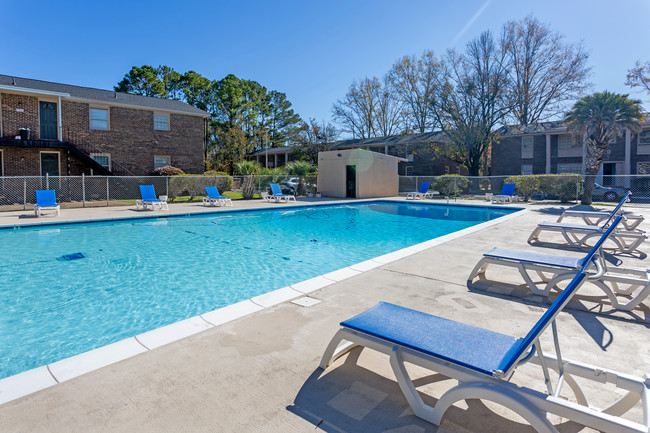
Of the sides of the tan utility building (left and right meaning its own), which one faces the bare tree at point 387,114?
back

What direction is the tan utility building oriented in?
toward the camera

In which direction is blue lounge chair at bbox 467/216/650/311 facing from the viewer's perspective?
to the viewer's left

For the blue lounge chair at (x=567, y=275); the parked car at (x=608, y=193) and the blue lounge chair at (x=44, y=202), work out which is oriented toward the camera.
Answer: the blue lounge chair at (x=44, y=202)

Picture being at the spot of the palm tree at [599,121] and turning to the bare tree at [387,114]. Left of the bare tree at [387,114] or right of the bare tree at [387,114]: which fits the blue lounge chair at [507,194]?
left

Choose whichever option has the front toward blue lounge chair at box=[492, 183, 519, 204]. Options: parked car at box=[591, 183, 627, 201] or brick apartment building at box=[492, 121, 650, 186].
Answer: the brick apartment building

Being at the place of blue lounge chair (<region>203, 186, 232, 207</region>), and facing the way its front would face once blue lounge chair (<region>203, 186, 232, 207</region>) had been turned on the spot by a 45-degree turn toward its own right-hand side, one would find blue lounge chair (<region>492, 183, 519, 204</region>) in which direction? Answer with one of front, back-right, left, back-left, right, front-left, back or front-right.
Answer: left

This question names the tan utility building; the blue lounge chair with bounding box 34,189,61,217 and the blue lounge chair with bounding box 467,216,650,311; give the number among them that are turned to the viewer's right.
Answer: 0

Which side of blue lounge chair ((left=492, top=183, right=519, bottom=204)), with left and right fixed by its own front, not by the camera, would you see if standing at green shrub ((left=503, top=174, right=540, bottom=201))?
back

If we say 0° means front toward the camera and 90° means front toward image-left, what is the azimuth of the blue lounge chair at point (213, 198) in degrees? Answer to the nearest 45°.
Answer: approximately 315°

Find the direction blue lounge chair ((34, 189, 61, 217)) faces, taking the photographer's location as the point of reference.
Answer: facing the viewer

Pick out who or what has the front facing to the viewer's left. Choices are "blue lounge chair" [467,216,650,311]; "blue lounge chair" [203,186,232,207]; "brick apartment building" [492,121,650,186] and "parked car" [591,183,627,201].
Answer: "blue lounge chair" [467,216,650,311]
